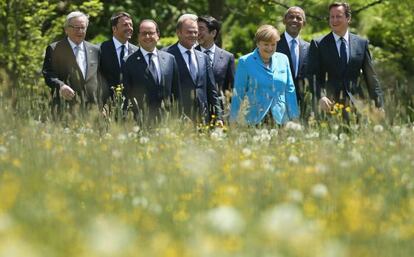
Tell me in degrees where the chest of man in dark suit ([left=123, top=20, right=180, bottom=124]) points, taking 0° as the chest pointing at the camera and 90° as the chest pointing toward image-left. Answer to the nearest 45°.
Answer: approximately 0°

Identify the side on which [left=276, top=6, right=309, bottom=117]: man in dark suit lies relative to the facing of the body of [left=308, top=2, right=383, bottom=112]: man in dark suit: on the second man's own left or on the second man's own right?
on the second man's own right

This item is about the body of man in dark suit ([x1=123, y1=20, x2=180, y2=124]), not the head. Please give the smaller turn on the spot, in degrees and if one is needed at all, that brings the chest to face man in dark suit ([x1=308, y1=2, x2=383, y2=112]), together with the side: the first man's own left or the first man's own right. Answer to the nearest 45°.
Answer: approximately 90° to the first man's own left

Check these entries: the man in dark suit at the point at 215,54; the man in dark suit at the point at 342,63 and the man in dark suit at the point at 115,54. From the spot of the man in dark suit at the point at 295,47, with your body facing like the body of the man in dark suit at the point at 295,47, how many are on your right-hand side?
2

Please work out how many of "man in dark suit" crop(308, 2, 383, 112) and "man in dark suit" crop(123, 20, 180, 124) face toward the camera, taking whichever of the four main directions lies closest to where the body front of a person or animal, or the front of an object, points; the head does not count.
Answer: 2

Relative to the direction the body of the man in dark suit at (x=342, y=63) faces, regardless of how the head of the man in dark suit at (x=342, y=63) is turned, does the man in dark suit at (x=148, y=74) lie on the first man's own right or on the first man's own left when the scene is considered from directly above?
on the first man's own right
